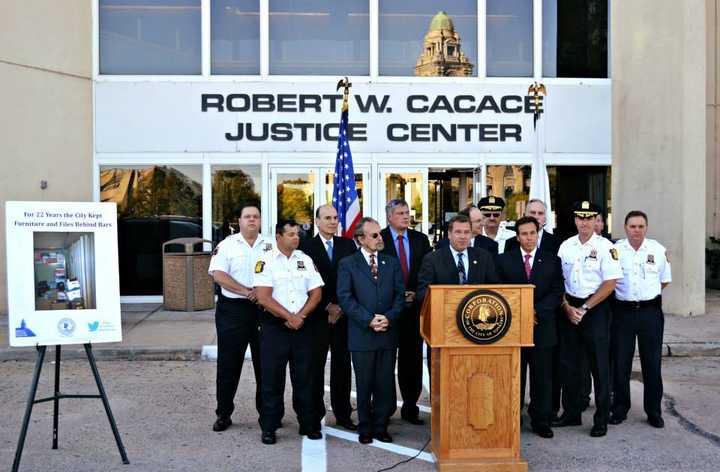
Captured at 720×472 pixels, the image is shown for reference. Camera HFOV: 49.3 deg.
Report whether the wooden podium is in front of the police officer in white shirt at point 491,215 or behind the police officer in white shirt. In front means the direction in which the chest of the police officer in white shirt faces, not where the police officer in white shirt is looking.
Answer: in front

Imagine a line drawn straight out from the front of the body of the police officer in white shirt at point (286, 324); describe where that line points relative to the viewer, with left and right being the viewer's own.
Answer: facing the viewer and to the right of the viewer

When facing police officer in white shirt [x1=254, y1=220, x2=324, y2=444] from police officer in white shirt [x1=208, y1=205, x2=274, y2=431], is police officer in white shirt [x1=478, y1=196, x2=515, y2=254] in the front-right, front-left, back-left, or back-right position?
front-left

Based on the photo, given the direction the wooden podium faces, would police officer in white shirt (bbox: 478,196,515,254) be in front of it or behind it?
behind

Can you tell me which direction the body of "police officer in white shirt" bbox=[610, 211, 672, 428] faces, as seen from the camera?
toward the camera

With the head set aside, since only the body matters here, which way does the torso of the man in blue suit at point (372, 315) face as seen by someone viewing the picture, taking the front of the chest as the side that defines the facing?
toward the camera

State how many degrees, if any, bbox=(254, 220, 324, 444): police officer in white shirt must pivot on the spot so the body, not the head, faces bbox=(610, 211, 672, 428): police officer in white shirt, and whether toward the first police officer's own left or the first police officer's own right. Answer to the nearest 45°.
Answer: approximately 45° to the first police officer's own left

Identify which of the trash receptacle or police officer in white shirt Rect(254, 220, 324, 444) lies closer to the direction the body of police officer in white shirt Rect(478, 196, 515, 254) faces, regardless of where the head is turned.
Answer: the police officer in white shirt

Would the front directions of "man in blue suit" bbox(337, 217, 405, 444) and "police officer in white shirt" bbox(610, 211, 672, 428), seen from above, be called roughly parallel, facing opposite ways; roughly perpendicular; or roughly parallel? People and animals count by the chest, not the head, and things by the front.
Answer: roughly parallel

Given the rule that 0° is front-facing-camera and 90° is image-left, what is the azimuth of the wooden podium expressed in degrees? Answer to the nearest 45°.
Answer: approximately 0°

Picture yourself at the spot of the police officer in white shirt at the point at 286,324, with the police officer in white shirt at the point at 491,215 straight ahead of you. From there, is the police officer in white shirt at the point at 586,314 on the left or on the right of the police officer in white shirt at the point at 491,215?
right

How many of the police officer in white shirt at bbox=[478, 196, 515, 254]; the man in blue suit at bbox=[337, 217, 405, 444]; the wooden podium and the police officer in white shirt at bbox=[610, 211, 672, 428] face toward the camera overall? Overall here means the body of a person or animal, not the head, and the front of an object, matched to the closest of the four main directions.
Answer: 4

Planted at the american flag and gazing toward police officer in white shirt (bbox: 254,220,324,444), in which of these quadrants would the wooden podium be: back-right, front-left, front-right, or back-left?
front-left
